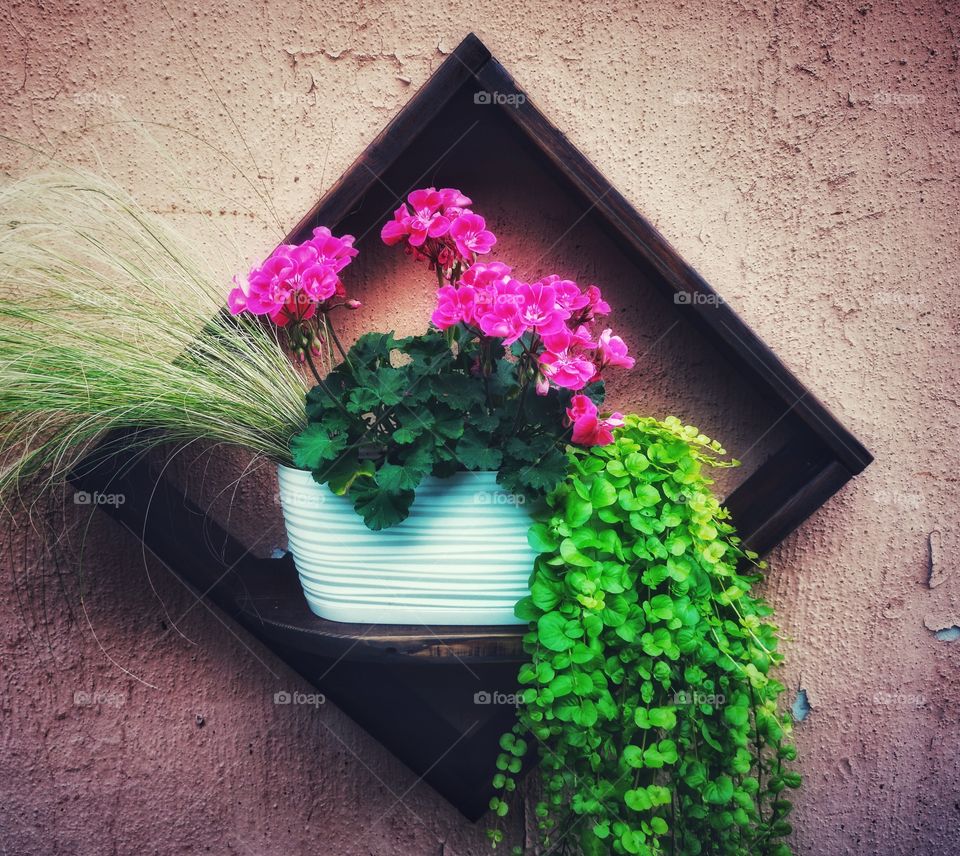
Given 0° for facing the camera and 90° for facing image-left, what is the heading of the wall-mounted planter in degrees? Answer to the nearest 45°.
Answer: approximately 0°

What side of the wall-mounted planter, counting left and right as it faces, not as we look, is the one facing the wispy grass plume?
right
